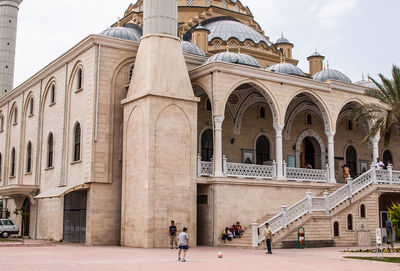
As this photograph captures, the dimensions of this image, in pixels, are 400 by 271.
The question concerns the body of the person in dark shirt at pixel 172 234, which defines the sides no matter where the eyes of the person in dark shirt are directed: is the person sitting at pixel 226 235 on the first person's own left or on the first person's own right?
on the first person's own left

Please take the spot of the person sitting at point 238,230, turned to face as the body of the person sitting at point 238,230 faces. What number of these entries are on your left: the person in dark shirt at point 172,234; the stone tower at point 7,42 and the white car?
0

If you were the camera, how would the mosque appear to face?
facing the viewer and to the right of the viewer

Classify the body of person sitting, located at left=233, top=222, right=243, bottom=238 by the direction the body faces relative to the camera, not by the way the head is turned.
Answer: toward the camera

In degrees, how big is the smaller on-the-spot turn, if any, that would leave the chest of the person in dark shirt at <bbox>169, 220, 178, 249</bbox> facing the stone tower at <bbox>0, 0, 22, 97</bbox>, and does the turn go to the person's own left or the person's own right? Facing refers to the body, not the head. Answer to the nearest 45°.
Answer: approximately 135° to the person's own right

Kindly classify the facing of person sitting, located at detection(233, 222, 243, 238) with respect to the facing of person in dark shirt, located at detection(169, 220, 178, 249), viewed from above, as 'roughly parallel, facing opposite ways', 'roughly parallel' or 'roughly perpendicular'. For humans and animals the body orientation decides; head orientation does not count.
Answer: roughly parallel

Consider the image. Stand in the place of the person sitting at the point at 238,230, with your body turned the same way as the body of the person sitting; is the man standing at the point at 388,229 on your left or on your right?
on your left

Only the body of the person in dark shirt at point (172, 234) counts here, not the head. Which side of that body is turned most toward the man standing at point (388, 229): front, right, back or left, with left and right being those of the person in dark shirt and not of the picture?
left

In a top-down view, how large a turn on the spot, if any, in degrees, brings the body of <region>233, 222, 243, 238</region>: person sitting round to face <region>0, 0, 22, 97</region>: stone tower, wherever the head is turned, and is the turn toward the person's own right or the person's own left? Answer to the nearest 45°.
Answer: approximately 135° to the person's own right

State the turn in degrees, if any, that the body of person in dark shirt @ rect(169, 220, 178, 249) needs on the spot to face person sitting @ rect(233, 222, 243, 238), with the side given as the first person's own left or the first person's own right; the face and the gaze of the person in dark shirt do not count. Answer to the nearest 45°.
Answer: approximately 135° to the first person's own left

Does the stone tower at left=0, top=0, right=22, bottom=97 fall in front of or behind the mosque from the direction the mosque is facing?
behind

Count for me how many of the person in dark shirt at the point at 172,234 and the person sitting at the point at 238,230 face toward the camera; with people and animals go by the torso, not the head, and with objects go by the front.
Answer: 2

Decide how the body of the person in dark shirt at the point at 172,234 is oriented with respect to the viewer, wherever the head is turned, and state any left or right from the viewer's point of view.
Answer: facing the viewer
